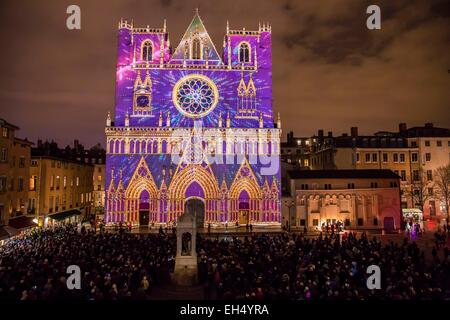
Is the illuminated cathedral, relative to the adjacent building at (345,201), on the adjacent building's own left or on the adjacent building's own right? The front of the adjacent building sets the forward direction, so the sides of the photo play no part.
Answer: on the adjacent building's own right

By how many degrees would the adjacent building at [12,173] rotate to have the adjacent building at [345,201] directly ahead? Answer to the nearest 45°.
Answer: approximately 45° to its left

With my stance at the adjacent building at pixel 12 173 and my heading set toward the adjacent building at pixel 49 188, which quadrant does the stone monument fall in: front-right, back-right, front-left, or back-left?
back-right

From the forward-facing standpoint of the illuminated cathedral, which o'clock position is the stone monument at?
The stone monument is roughly at 12 o'clock from the illuminated cathedral.

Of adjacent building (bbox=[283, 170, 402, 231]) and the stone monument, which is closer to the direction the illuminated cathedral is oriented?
the stone monument

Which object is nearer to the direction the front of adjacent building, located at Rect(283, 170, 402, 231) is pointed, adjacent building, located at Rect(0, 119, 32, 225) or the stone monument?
the stone monument

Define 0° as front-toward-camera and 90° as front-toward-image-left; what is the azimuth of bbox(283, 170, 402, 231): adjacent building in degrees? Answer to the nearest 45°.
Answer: approximately 0°

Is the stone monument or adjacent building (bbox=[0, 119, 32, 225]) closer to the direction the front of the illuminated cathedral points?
the stone monument

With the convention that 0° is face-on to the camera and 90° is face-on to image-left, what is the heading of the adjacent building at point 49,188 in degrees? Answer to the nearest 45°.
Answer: approximately 315°

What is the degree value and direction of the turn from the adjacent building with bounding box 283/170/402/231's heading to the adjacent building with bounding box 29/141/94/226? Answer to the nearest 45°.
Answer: approximately 90° to its right

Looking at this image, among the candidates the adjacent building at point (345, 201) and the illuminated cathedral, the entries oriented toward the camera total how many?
2
